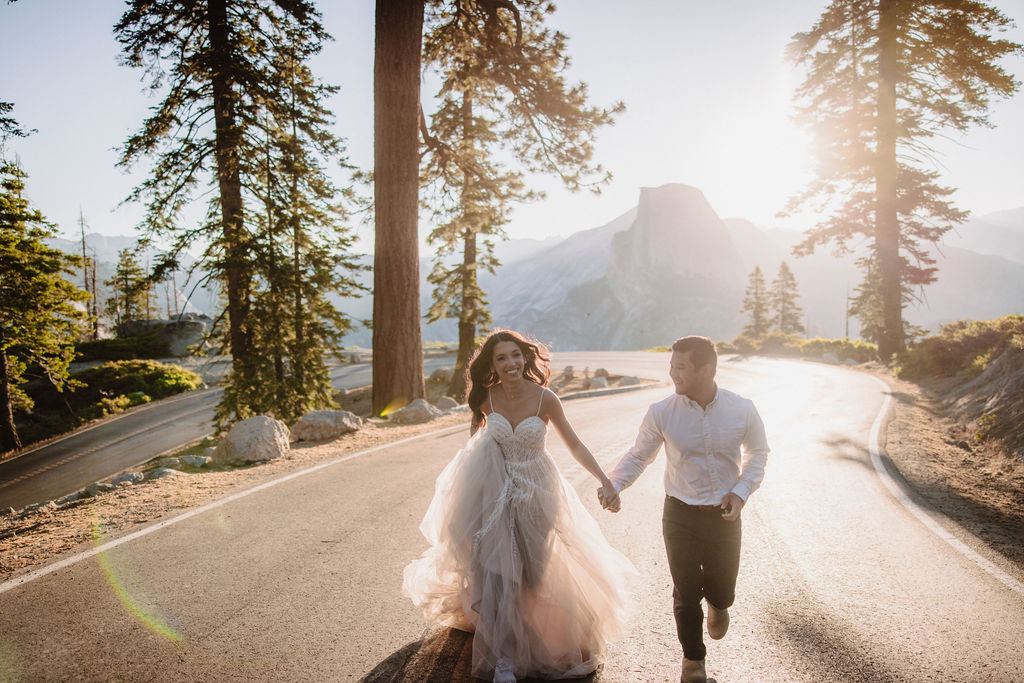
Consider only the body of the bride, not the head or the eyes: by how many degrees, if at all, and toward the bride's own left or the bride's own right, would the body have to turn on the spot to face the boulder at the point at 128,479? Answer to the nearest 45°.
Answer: approximately 135° to the bride's own right

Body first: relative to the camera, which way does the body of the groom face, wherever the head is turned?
toward the camera

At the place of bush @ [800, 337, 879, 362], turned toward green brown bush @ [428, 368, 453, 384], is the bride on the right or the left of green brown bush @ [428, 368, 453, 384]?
left

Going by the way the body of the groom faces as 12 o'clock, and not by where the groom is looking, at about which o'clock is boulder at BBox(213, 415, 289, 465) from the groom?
The boulder is roughly at 4 o'clock from the groom.

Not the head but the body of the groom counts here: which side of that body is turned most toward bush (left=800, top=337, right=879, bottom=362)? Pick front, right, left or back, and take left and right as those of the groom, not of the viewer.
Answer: back

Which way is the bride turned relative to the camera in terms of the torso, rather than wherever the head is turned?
toward the camera

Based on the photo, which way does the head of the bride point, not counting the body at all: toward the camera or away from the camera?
toward the camera

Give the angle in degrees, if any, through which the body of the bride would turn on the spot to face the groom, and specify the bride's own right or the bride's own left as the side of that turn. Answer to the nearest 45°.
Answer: approximately 90° to the bride's own left

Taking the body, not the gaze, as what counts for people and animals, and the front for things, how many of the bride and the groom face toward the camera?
2

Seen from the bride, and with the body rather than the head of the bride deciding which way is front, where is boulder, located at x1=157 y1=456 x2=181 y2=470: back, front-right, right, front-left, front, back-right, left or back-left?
back-right

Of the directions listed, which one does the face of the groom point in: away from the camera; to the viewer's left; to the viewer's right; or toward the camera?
to the viewer's left

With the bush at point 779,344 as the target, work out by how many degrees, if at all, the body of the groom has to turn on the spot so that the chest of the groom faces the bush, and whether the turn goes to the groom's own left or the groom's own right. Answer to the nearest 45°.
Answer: approximately 180°

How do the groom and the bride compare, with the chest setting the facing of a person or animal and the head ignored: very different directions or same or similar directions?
same or similar directions
